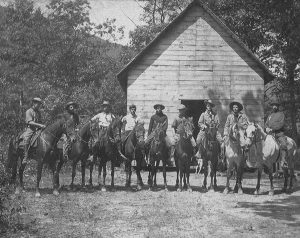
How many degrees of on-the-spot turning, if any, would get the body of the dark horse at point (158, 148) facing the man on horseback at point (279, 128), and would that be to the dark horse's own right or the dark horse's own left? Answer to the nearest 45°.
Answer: approximately 90° to the dark horse's own left

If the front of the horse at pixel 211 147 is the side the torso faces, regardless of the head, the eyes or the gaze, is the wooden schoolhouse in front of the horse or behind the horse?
behind

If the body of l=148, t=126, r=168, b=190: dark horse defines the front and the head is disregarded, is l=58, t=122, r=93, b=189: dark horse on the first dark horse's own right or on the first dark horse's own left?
on the first dark horse's own right

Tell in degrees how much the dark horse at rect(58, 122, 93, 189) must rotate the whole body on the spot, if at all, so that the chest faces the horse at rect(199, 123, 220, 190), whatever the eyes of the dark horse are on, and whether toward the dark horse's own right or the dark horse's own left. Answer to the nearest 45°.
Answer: approximately 45° to the dark horse's own left

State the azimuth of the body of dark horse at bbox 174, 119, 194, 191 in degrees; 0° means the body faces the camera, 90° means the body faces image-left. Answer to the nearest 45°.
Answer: approximately 0°

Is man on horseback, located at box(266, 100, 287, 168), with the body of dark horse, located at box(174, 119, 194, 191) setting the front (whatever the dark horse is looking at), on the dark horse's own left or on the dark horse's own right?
on the dark horse's own left

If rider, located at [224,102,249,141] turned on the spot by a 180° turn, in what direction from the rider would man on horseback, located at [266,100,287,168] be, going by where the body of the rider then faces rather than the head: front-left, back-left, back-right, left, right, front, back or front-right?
front-right

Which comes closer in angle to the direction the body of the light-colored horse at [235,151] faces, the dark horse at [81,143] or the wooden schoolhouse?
the dark horse

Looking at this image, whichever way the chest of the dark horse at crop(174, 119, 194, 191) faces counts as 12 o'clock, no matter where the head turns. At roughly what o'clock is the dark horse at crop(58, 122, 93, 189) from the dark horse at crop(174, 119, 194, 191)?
the dark horse at crop(58, 122, 93, 189) is roughly at 3 o'clock from the dark horse at crop(174, 119, 194, 191).

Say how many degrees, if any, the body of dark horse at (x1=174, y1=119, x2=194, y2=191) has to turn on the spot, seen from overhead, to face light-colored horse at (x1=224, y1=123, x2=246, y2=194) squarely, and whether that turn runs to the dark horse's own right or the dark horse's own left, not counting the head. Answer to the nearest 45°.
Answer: approximately 90° to the dark horse's own left

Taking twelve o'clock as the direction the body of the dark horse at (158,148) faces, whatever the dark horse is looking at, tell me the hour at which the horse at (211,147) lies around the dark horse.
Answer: The horse is roughly at 9 o'clock from the dark horse.

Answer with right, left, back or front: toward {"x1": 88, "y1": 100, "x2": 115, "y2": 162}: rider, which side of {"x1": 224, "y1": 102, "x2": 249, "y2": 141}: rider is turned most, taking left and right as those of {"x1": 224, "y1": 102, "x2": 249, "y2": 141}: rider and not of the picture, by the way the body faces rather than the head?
right
